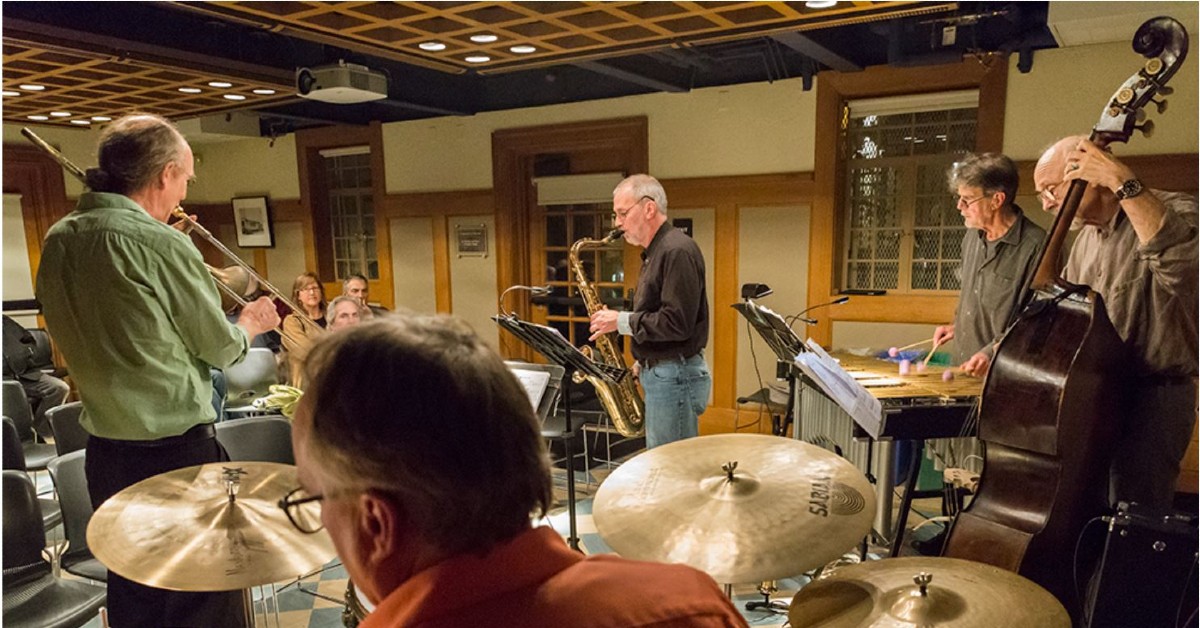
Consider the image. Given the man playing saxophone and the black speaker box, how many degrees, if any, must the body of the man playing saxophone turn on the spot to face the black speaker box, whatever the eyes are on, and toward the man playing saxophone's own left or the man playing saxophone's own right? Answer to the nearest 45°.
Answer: approximately 135° to the man playing saxophone's own left

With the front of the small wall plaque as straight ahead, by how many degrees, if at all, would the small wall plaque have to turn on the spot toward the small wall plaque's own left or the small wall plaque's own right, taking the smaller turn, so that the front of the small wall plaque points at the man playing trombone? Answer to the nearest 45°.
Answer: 0° — it already faces them

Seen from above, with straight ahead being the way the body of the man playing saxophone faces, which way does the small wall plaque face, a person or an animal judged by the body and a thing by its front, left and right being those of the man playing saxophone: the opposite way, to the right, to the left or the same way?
to the left

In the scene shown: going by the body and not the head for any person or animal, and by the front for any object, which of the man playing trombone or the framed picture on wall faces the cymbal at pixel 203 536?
the framed picture on wall

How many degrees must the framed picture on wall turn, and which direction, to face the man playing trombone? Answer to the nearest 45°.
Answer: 0° — it already faces them

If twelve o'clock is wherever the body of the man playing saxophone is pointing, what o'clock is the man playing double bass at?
The man playing double bass is roughly at 7 o'clock from the man playing saxophone.

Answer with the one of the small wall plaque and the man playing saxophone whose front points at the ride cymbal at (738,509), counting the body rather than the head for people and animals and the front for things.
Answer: the small wall plaque

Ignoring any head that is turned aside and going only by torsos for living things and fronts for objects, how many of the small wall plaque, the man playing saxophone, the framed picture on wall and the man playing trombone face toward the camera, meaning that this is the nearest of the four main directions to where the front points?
2

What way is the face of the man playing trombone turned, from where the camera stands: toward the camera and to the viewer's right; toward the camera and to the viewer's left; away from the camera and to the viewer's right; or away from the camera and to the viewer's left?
away from the camera and to the viewer's right

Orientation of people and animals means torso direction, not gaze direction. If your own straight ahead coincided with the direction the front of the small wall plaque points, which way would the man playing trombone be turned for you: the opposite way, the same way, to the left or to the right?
the opposite way

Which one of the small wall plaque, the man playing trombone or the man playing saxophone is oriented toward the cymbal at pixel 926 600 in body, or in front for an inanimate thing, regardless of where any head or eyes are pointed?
the small wall plaque

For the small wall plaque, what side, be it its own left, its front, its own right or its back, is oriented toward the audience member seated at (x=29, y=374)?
front

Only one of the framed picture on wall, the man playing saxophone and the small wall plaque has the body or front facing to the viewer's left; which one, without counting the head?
the man playing saxophone

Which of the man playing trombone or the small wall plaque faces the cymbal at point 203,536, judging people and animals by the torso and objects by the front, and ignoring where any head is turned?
the small wall plaque

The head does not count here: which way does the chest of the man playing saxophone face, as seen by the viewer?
to the viewer's left

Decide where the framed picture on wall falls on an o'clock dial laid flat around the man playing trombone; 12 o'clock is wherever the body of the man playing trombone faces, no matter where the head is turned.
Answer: The framed picture on wall is roughly at 11 o'clock from the man playing trombone.
